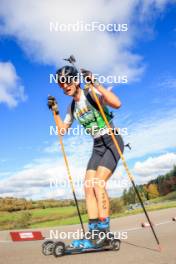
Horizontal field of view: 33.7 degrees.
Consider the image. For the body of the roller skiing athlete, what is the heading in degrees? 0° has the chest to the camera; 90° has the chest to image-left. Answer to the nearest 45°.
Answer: approximately 45°

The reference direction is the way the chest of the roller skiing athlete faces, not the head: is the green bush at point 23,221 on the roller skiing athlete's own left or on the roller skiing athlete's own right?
on the roller skiing athlete's own right

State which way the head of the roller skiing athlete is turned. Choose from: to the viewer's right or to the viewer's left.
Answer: to the viewer's left
